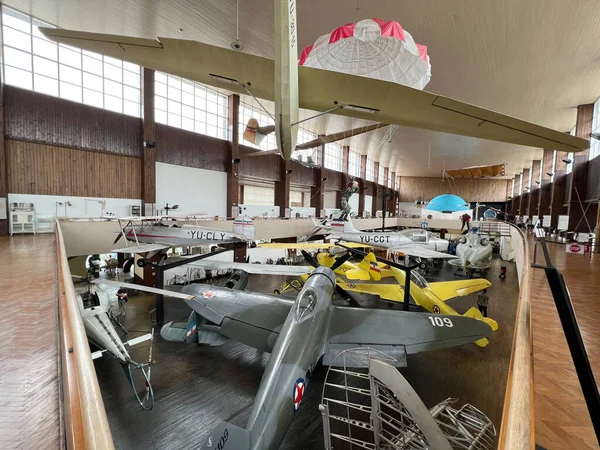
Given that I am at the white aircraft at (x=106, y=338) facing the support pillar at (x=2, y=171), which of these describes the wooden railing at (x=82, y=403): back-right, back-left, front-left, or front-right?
back-left

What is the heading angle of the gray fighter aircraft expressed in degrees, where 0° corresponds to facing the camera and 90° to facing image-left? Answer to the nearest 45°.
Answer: approximately 180°

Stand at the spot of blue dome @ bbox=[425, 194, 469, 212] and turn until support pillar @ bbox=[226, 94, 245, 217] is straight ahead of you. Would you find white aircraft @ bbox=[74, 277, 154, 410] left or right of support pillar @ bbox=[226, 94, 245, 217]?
left

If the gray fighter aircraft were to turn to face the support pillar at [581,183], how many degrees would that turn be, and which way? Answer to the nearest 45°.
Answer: approximately 45° to its right
